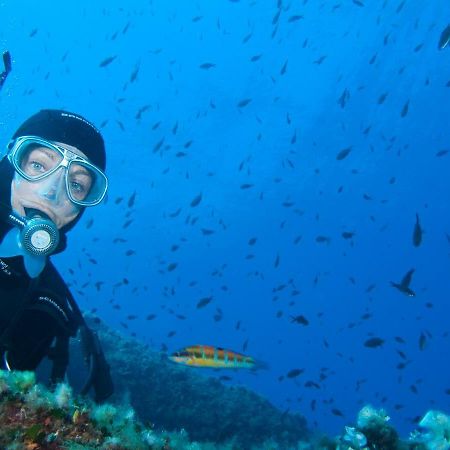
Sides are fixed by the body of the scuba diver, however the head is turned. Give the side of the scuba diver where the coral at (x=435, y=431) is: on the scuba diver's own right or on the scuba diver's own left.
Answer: on the scuba diver's own left

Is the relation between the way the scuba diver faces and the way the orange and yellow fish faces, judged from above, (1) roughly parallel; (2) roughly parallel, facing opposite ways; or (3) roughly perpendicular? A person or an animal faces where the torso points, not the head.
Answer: roughly perpendicular

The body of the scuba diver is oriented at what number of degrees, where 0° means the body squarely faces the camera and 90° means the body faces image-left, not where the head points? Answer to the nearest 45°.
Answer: approximately 0°
